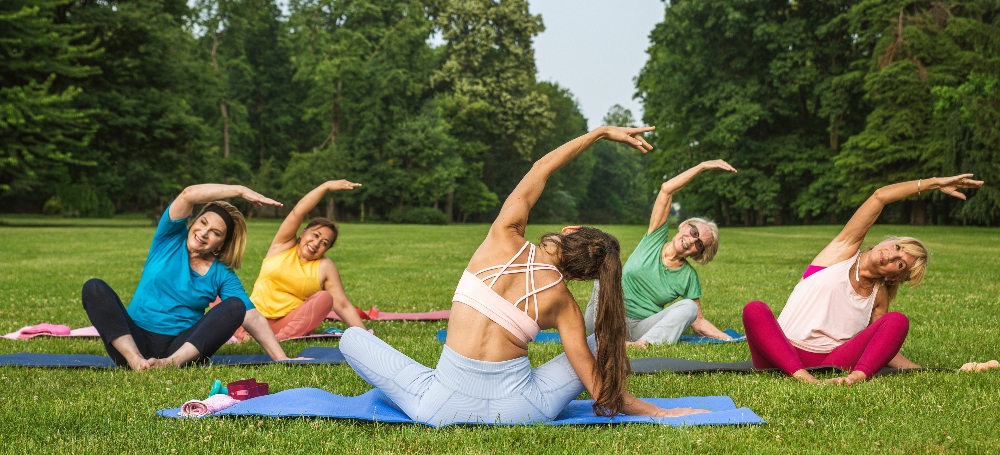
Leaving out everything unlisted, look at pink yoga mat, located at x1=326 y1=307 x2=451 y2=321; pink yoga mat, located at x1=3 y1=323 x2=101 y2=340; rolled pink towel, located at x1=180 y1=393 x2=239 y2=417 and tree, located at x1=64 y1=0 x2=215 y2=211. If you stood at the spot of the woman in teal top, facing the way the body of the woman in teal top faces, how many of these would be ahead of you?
1

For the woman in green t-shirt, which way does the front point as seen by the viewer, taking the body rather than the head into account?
toward the camera

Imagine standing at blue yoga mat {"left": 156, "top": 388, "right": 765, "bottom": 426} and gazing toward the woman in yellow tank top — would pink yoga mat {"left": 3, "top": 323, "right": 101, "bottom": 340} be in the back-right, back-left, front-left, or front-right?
front-left

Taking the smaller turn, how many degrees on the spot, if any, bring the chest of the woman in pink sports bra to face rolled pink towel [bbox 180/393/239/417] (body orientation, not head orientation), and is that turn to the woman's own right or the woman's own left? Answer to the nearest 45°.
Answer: approximately 90° to the woman's own left

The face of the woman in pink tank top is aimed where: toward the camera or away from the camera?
toward the camera

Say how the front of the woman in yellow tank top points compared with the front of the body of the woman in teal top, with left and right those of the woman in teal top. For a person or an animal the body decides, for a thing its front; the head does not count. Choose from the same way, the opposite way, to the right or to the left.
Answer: the same way

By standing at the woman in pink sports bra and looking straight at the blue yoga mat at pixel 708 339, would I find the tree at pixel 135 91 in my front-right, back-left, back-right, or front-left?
front-left

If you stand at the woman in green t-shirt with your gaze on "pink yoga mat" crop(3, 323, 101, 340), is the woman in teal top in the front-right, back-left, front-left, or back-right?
front-left

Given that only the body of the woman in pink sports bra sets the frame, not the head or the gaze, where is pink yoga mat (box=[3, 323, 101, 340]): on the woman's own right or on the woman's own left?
on the woman's own left

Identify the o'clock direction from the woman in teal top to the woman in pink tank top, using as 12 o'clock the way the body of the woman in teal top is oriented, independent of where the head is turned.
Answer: The woman in pink tank top is roughly at 10 o'clock from the woman in teal top.

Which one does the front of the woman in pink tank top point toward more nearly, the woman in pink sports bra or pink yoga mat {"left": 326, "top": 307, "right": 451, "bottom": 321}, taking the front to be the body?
the woman in pink sports bra

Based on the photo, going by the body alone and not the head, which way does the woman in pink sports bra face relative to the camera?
away from the camera

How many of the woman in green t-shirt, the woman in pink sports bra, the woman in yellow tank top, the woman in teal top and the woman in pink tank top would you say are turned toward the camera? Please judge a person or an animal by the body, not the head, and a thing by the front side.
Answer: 4

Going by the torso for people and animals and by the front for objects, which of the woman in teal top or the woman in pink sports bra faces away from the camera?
the woman in pink sports bra

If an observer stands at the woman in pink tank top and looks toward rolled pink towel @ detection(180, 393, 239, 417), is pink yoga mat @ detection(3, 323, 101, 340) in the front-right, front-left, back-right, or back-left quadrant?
front-right

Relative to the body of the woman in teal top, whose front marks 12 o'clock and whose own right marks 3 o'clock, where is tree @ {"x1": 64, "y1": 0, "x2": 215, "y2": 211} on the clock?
The tree is roughly at 6 o'clock from the woman in teal top.

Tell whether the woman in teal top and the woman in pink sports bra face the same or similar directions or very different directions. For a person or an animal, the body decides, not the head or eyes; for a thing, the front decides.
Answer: very different directions

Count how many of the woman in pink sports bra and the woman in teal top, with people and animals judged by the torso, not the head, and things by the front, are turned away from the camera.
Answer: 1

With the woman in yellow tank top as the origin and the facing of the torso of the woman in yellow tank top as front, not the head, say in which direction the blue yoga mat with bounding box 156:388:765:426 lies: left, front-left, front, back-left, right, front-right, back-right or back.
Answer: front

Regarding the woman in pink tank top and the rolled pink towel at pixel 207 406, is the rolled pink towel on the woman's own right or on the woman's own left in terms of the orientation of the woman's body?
on the woman's own right
